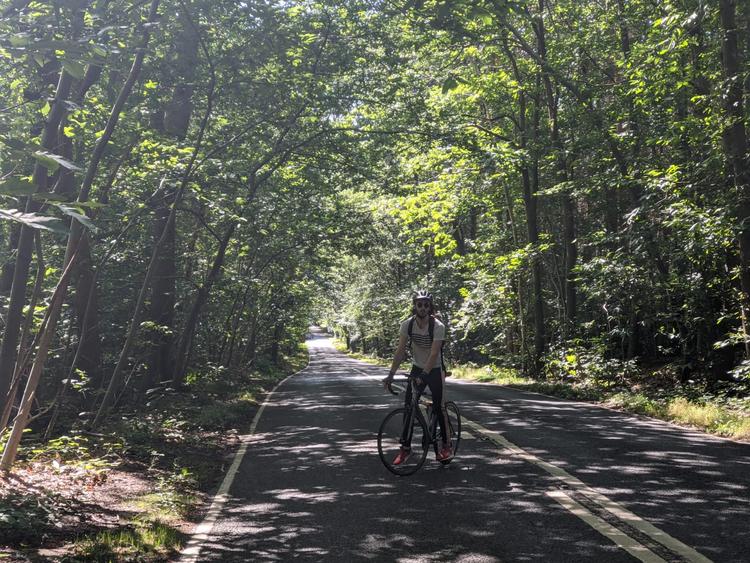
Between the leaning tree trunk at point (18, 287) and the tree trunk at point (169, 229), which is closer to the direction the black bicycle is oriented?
the leaning tree trunk

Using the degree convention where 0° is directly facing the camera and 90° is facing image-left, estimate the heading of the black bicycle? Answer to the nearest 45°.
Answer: approximately 45°

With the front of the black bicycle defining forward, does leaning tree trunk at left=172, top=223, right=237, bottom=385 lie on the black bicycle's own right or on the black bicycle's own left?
on the black bicycle's own right
